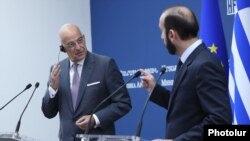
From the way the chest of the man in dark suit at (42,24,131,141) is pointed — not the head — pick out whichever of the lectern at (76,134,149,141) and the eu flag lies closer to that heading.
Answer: the lectern

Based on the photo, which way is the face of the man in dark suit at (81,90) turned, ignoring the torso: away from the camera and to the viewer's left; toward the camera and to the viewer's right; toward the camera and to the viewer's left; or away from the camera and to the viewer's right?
toward the camera and to the viewer's right

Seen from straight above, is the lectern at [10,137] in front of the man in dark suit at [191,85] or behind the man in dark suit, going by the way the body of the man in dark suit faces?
in front

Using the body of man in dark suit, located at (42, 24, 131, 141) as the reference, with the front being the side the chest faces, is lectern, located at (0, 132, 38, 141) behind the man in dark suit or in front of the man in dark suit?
in front

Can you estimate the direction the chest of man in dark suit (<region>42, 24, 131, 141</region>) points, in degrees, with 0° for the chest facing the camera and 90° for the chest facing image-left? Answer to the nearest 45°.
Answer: approximately 45°

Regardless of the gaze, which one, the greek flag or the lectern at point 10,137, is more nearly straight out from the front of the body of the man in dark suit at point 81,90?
the lectern

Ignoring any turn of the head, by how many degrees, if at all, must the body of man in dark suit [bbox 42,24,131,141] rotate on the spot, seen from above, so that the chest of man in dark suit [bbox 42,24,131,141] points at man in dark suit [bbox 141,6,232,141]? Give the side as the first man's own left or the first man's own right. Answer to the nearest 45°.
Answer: approximately 90° to the first man's own left

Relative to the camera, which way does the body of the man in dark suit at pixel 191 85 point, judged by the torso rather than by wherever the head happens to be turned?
to the viewer's left

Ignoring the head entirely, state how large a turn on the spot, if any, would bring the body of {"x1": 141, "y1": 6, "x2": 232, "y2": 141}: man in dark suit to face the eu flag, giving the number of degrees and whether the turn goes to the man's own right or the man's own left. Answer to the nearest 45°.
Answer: approximately 90° to the man's own right

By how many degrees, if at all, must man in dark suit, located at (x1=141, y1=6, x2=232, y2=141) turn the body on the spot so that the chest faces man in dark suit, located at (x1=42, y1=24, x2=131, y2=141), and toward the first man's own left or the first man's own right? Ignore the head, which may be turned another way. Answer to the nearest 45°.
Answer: approximately 45° to the first man's own right

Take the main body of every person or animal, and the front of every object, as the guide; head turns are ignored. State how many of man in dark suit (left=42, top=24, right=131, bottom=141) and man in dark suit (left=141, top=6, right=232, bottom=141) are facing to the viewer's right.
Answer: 0

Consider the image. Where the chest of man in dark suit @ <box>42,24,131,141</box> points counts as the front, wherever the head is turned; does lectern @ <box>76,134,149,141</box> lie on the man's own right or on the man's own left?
on the man's own left
